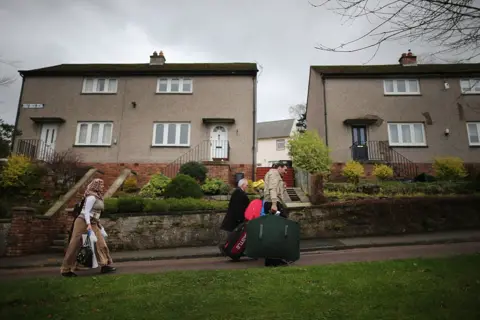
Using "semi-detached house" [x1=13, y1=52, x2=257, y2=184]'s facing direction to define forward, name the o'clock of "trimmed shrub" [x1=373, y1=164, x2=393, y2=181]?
The trimmed shrub is roughly at 10 o'clock from the semi-detached house.

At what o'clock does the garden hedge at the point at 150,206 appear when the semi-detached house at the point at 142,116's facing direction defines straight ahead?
The garden hedge is roughly at 12 o'clock from the semi-detached house.

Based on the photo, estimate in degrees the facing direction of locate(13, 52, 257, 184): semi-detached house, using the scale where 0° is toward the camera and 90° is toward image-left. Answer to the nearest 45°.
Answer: approximately 0°

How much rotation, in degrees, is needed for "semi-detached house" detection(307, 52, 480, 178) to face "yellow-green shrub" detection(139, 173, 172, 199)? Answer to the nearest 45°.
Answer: approximately 45° to its right

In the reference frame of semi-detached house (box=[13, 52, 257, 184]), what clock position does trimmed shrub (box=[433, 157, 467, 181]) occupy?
The trimmed shrub is roughly at 10 o'clock from the semi-detached house.
